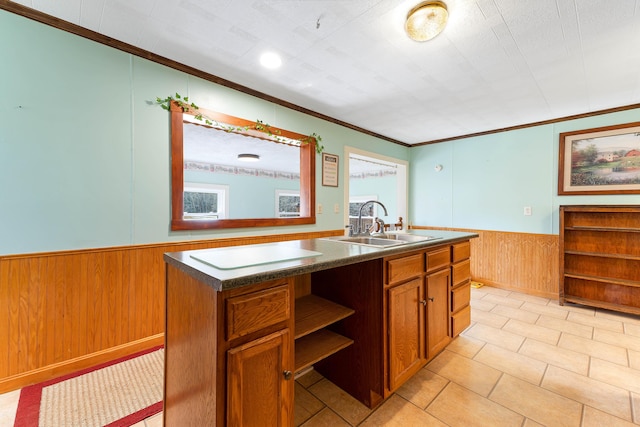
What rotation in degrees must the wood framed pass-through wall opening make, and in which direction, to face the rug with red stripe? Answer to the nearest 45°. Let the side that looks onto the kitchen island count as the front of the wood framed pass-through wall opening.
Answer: approximately 45° to its right

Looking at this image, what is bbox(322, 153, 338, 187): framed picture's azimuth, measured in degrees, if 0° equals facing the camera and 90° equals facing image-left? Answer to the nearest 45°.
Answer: approximately 315°

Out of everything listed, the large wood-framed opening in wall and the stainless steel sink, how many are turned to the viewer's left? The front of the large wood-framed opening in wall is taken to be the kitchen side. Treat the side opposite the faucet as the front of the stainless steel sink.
0

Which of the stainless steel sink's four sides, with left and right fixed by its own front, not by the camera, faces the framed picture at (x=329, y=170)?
back

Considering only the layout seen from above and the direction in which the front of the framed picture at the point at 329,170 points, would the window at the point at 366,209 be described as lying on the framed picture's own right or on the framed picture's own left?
on the framed picture's own left

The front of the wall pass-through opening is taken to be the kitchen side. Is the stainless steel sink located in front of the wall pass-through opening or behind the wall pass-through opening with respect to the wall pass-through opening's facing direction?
in front

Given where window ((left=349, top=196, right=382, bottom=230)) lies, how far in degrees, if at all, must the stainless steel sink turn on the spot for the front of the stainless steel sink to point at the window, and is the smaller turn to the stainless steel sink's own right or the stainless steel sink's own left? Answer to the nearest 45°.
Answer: approximately 135° to the stainless steel sink's own left

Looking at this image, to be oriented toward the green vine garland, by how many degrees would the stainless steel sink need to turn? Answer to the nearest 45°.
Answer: approximately 135° to its right

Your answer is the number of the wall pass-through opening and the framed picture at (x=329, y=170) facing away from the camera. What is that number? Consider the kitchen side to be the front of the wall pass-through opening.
0

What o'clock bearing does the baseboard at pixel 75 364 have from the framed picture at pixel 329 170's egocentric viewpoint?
The baseboard is roughly at 3 o'clock from the framed picture.

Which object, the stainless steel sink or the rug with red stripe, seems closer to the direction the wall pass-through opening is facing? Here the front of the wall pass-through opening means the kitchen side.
the stainless steel sink

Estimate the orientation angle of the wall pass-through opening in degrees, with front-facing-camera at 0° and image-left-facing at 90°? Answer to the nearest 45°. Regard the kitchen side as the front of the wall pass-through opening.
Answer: approximately 315°
